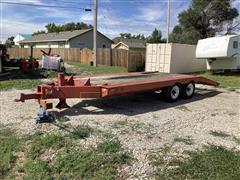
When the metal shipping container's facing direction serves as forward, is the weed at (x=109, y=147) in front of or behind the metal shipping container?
in front

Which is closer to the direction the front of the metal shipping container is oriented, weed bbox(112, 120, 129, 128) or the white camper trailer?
the weed

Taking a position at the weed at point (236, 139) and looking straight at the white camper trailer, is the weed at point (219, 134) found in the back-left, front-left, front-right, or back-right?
front-left

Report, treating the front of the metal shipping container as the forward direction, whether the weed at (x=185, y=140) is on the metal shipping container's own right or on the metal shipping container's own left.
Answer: on the metal shipping container's own left

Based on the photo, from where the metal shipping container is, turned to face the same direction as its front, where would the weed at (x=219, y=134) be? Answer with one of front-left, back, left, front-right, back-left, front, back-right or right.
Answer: front-left

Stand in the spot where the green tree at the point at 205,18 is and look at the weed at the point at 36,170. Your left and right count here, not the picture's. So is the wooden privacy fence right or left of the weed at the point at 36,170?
right

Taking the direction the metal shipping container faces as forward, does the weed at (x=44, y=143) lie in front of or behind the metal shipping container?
in front

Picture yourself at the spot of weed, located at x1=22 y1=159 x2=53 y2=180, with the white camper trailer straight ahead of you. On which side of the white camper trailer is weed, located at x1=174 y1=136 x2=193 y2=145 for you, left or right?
right

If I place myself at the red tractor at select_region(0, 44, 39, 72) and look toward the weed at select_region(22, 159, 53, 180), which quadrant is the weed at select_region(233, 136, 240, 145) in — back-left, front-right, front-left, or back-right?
front-left

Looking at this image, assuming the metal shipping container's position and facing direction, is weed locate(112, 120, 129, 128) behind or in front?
in front

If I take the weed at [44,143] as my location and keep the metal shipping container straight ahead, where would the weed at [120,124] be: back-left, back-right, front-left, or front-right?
front-right

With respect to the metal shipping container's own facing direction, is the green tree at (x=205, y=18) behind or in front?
behind

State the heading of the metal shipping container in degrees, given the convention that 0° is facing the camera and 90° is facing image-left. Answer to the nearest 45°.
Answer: approximately 45°
